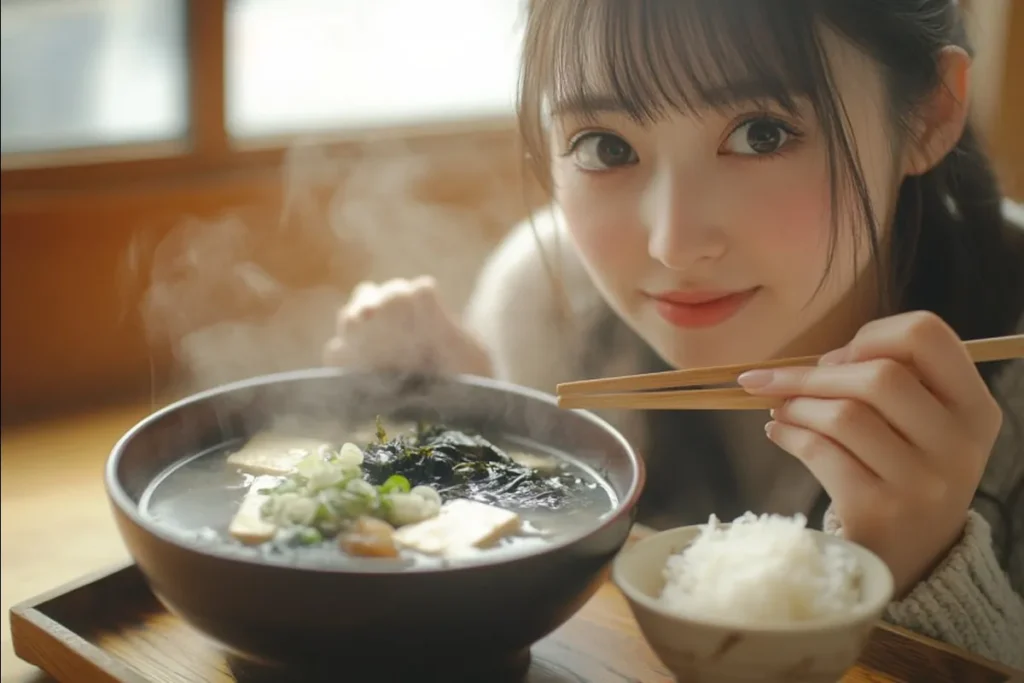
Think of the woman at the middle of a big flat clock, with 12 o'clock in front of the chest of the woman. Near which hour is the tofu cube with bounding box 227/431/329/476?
The tofu cube is roughly at 1 o'clock from the woman.

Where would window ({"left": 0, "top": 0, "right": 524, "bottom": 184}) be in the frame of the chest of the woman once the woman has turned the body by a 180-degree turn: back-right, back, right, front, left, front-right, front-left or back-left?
left

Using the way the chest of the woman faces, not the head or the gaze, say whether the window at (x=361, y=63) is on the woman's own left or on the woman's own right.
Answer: on the woman's own right

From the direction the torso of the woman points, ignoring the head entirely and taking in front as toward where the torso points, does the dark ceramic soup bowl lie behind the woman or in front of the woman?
in front

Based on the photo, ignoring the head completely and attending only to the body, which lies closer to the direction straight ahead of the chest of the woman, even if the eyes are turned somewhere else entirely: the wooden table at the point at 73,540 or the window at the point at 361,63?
the wooden table

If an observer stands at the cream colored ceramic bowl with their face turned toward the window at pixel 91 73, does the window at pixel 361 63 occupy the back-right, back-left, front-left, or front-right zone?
front-right

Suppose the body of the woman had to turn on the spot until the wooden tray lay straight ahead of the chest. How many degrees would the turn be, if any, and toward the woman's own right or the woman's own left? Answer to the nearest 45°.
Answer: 0° — they already face it

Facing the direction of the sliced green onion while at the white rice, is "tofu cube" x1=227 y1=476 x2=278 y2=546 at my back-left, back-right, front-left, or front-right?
front-left

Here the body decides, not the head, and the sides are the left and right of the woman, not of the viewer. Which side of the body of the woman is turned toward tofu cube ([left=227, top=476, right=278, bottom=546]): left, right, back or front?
front

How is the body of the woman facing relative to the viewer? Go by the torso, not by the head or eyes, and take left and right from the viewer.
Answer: facing the viewer and to the left of the viewer
